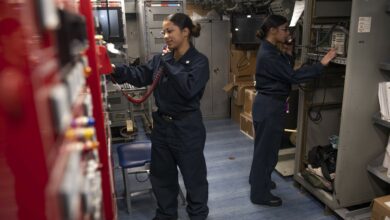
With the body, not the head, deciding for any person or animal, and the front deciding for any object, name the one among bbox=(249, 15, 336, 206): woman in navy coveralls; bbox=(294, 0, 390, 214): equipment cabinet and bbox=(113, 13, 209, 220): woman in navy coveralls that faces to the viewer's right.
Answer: bbox=(249, 15, 336, 206): woman in navy coveralls

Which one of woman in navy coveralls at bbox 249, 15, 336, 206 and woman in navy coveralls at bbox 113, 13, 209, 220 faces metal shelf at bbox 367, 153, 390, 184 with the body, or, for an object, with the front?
woman in navy coveralls at bbox 249, 15, 336, 206

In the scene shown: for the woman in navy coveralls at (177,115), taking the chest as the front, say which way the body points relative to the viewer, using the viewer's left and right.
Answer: facing the viewer and to the left of the viewer

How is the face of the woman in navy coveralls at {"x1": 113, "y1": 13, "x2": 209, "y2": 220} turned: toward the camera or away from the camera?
toward the camera

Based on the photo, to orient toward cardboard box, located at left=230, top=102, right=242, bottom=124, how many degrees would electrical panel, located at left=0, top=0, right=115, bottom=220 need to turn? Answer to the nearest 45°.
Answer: approximately 90° to its left

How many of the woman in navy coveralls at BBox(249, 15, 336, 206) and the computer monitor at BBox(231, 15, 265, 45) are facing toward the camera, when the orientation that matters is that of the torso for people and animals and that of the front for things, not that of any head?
1

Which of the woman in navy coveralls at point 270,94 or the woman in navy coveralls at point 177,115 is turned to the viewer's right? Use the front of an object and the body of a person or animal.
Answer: the woman in navy coveralls at point 270,94

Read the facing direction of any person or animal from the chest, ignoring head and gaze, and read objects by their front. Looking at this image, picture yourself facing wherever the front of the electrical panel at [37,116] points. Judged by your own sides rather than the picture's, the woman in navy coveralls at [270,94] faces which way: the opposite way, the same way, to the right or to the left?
the same way

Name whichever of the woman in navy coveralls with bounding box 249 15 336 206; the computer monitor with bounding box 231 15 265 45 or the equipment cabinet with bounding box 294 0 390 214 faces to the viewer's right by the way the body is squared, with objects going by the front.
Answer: the woman in navy coveralls

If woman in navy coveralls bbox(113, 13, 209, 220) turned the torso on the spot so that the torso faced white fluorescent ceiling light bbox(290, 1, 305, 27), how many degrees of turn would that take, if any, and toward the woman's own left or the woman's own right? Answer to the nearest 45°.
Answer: approximately 180°

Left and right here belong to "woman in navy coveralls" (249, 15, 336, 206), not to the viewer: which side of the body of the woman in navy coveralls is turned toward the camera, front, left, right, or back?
right

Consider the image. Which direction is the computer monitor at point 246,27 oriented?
toward the camera

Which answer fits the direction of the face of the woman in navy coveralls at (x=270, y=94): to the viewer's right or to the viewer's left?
to the viewer's right

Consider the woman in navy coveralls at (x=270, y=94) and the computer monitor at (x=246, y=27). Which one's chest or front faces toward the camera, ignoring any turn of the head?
the computer monitor

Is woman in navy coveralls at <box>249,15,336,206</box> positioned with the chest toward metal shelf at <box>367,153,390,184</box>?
yes
